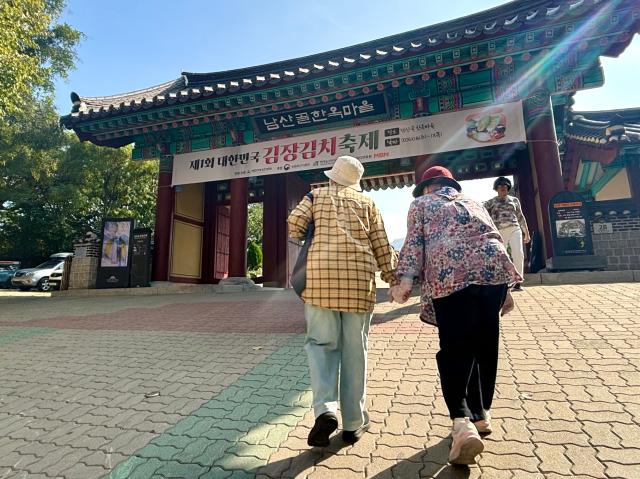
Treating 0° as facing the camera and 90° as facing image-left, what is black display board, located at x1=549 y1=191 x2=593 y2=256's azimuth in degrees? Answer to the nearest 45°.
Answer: approximately 0°

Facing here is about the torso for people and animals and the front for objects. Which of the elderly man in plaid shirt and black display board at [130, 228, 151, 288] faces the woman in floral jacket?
the black display board

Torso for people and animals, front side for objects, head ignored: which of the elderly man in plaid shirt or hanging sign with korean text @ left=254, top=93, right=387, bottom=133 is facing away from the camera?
the elderly man in plaid shirt

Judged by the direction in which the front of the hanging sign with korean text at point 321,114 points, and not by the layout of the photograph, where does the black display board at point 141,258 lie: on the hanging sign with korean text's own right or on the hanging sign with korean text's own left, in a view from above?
on the hanging sign with korean text's own right

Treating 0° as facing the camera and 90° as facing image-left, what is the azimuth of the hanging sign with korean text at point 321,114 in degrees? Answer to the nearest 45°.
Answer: approximately 0°

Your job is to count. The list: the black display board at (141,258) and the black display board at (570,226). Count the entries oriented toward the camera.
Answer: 2

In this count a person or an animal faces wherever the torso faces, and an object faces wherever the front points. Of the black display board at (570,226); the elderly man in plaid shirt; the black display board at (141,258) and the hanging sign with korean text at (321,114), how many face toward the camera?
3

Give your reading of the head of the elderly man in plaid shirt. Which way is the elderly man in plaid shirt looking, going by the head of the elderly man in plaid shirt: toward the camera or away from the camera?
away from the camera

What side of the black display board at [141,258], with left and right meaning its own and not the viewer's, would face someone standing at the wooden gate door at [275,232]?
left

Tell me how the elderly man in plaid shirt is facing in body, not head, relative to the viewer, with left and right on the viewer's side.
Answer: facing away from the viewer

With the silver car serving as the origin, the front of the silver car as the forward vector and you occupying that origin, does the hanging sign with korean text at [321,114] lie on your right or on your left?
on your left

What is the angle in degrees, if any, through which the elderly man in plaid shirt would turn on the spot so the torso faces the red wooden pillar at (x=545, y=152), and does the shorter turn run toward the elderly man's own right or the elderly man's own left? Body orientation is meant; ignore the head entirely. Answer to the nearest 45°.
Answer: approximately 45° to the elderly man's own right
